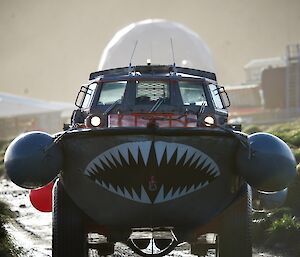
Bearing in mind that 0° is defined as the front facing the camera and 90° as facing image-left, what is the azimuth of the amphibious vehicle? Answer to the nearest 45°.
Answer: approximately 0°
